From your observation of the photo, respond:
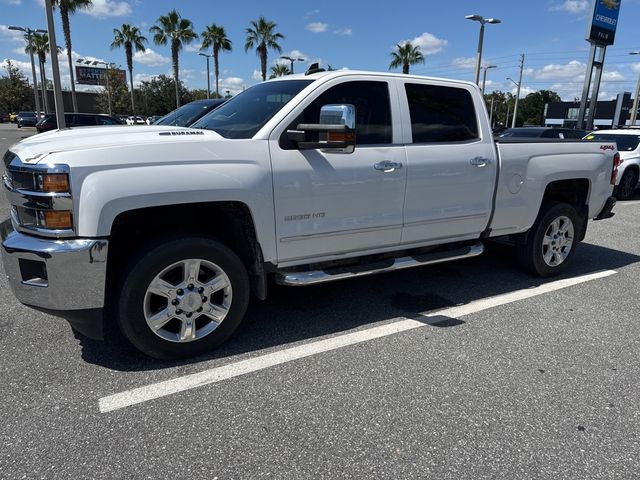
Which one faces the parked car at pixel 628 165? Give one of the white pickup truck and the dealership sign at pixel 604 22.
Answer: the dealership sign

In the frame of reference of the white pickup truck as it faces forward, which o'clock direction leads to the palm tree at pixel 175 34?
The palm tree is roughly at 4 o'clock from the white pickup truck.

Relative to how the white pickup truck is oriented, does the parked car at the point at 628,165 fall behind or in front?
behind

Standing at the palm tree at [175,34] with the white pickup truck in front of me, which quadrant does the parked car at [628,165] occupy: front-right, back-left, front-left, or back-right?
front-left

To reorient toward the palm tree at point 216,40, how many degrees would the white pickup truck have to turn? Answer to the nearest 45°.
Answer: approximately 135° to its right

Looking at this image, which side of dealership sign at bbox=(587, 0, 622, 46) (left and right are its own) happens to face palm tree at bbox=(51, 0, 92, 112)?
right

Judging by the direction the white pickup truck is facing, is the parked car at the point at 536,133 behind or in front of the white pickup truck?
behind

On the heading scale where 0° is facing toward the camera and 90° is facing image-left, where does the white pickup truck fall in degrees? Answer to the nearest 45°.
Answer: approximately 45°

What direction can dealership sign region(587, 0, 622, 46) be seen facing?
toward the camera

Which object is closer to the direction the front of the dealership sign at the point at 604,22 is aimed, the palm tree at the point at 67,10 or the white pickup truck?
the white pickup truck

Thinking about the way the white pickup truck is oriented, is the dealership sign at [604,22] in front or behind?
behind
